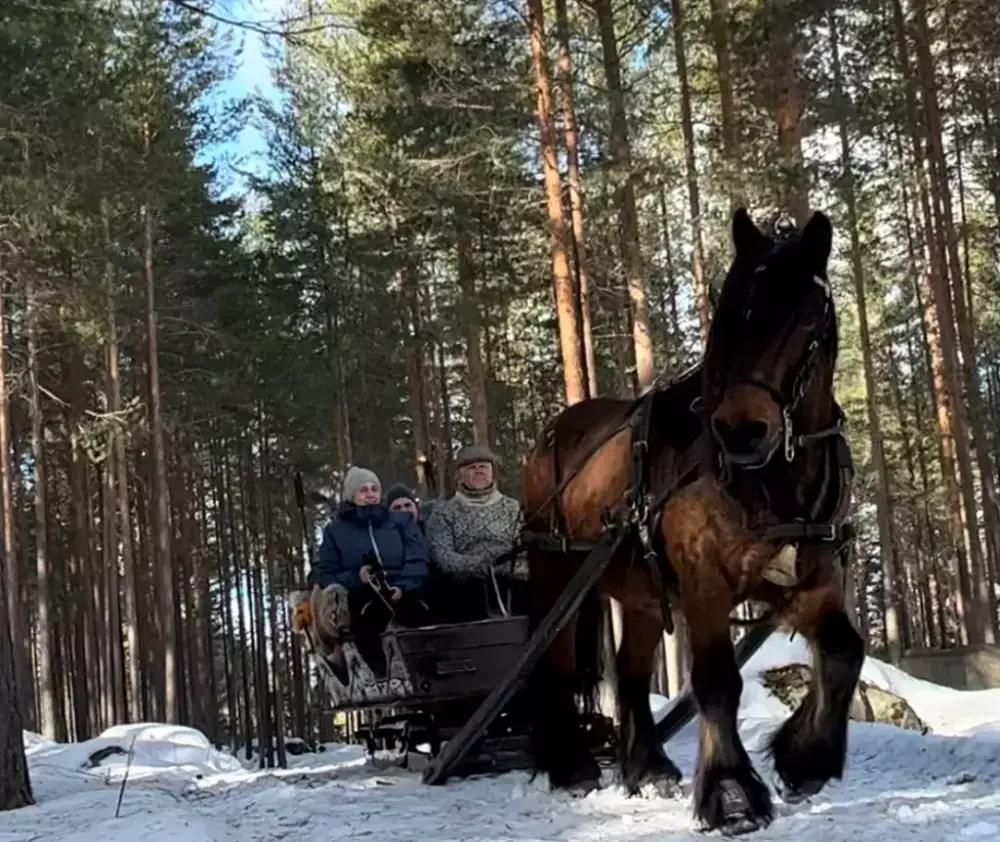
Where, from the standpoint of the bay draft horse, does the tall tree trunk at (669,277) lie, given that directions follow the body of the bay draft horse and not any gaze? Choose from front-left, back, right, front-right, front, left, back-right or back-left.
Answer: back-left

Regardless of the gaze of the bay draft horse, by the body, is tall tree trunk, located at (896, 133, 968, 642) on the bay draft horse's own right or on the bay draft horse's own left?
on the bay draft horse's own left

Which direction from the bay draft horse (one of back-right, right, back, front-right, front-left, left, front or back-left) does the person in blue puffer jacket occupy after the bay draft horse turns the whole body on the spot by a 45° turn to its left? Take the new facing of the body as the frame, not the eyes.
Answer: back-left

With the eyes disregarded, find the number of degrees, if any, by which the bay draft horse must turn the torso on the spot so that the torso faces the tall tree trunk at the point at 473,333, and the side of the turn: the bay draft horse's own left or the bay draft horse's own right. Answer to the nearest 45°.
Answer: approximately 135° to the bay draft horse's own left

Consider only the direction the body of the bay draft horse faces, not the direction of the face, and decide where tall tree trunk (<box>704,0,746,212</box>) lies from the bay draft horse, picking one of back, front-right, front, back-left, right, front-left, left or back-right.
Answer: back-left

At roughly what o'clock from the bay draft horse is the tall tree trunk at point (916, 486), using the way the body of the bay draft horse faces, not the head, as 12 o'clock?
The tall tree trunk is roughly at 8 o'clock from the bay draft horse.

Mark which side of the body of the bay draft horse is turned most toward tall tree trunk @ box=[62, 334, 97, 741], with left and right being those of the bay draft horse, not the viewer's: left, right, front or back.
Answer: back

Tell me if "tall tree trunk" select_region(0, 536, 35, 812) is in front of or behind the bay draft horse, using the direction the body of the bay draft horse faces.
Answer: behind

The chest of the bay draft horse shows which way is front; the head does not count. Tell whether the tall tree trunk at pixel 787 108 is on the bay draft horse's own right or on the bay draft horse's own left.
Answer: on the bay draft horse's own left

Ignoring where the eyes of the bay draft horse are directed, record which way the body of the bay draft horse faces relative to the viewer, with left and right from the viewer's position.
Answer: facing the viewer and to the right of the viewer
